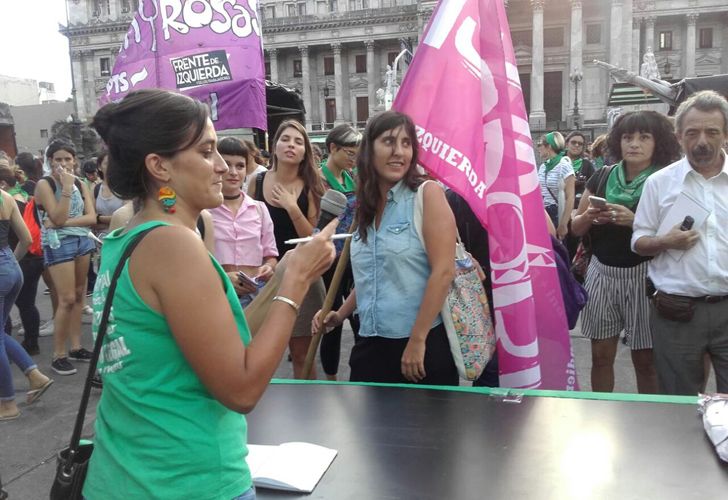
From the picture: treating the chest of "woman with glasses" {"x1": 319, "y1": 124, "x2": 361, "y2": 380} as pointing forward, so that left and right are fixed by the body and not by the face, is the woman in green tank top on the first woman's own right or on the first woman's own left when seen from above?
on the first woman's own right

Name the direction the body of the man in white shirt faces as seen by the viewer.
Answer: toward the camera

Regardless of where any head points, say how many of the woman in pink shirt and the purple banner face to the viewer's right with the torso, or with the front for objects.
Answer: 0

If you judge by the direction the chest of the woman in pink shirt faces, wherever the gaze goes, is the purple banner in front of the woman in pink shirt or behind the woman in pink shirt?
behind

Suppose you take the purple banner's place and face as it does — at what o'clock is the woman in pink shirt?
The woman in pink shirt is roughly at 12 o'clock from the purple banner.

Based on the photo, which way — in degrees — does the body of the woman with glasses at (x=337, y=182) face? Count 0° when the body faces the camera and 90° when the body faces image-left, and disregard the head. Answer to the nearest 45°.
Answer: approximately 315°

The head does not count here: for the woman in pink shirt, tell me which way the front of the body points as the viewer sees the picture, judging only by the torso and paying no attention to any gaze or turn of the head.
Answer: toward the camera

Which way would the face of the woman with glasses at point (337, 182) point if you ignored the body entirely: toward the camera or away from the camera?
toward the camera

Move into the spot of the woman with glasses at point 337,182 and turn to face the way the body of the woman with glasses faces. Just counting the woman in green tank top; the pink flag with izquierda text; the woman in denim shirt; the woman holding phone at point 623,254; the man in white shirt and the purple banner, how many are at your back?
1

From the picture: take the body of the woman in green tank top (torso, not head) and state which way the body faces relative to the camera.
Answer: to the viewer's right

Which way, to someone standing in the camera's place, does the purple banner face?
facing the viewer

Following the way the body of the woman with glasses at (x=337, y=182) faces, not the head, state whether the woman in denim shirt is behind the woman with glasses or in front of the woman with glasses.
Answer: in front

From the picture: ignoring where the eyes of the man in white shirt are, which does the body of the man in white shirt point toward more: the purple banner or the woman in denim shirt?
the woman in denim shirt
